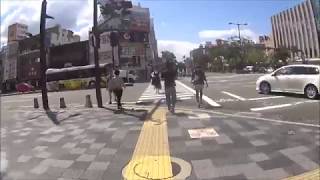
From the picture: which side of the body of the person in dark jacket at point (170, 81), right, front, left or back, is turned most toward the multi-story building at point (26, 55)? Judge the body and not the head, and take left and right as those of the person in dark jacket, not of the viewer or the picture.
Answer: left

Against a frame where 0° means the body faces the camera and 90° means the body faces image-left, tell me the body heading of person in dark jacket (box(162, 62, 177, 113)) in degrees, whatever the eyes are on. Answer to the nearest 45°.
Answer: approximately 180°

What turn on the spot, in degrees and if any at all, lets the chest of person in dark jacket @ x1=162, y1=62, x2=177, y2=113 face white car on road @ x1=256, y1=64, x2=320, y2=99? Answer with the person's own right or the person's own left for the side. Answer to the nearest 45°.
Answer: approximately 45° to the person's own right

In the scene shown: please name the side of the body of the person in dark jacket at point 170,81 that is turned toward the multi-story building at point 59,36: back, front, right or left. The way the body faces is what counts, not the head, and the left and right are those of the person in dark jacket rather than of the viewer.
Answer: left
